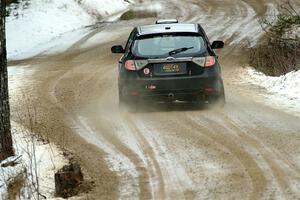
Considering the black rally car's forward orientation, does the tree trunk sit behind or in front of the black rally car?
behind

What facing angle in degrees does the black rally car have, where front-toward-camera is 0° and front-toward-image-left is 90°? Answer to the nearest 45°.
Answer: approximately 180°
